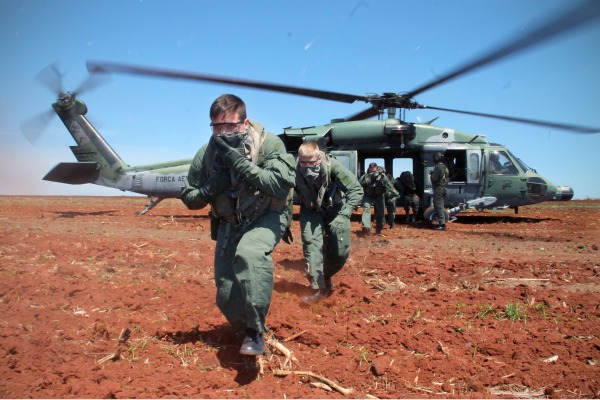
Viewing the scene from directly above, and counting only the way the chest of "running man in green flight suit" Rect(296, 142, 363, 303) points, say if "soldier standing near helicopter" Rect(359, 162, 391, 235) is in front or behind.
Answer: behind

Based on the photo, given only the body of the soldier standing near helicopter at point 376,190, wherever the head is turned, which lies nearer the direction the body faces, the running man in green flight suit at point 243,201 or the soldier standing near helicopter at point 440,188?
the running man in green flight suit

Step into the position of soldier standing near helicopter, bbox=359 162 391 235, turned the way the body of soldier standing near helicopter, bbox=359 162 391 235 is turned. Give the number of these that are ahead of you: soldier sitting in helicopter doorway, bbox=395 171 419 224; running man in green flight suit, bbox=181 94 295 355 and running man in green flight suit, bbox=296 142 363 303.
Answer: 2

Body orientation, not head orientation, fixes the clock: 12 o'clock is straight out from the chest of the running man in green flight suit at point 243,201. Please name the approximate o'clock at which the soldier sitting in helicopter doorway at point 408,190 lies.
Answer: The soldier sitting in helicopter doorway is roughly at 7 o'clock from the running man in green flight suit.

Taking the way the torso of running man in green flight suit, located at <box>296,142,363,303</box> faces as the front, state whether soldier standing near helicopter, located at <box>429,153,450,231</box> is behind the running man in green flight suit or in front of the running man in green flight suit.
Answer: behind

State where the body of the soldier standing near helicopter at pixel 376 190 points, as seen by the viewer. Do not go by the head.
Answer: toward the camera

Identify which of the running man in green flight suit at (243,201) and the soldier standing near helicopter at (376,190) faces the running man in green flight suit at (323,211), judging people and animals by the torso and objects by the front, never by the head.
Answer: the soldier standing near helicopter

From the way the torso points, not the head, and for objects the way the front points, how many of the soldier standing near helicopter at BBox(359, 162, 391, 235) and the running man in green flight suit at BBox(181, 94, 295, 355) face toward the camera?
2

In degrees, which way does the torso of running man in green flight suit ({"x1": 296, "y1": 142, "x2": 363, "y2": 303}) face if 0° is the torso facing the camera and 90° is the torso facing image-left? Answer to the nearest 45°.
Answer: approximately 45°

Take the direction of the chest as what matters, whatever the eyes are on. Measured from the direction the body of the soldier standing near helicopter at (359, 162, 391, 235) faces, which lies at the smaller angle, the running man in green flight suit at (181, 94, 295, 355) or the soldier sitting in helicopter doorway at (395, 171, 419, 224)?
the running man in green flight suit

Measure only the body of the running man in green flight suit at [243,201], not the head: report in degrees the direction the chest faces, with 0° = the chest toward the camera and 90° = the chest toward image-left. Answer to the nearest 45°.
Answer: approximately 0°

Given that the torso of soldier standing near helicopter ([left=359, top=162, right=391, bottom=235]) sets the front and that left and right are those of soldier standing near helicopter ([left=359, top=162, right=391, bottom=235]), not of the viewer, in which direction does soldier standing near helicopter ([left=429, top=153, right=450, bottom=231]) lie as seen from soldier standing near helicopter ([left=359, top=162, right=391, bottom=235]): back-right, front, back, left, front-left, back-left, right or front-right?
back-left

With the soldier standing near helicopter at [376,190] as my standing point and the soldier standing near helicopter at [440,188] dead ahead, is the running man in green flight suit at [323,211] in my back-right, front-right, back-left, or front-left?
back-right

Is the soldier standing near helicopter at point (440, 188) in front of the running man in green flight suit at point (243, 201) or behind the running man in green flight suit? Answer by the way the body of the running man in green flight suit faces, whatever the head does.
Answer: behind

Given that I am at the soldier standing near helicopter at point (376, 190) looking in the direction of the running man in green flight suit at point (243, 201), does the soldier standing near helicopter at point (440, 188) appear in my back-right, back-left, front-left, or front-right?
back-left

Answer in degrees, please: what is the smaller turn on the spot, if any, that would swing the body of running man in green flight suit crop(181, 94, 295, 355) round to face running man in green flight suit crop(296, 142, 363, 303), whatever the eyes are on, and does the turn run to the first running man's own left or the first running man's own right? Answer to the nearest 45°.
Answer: approximately 135° to the first running man's own left

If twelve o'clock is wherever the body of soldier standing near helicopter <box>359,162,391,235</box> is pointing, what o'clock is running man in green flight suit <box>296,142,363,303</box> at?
The running man in green flight suit is roughly at 12 o'clock from the soldier standing near helicopter.
